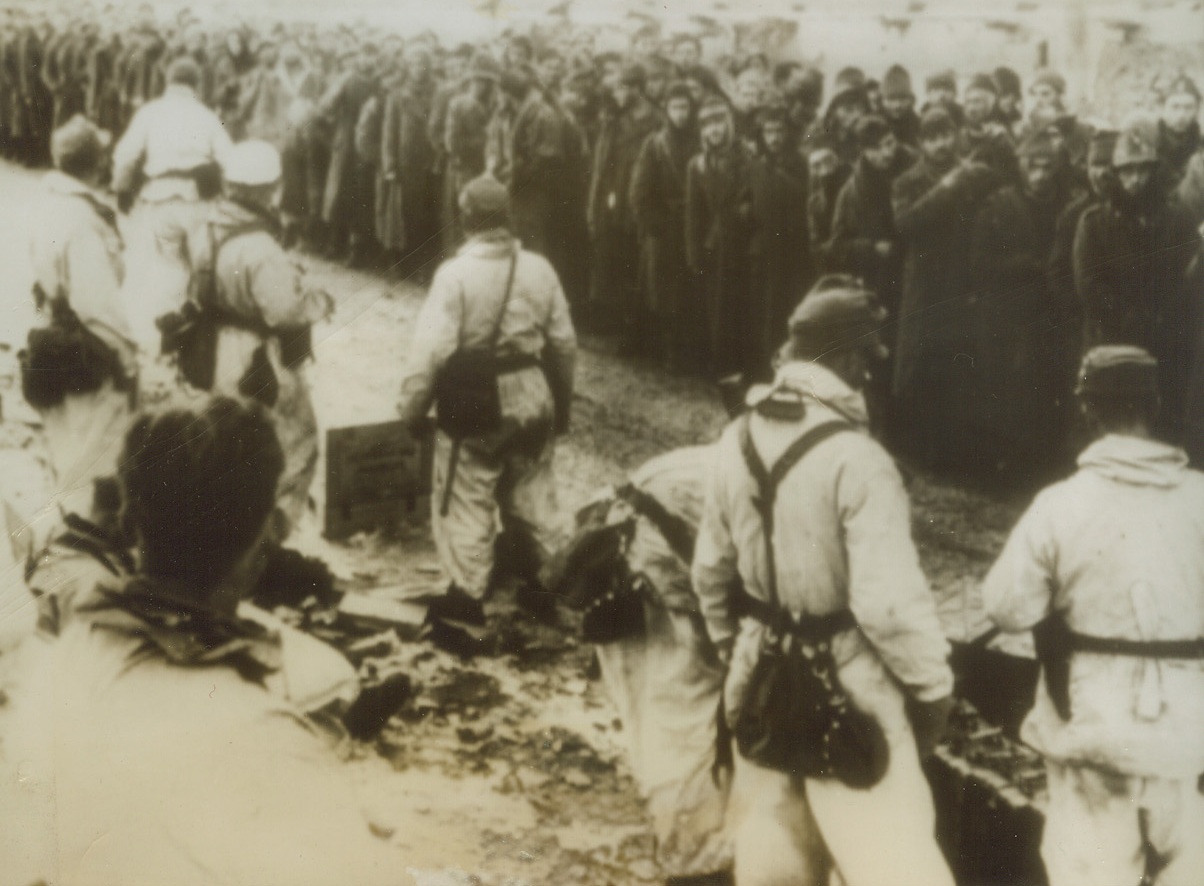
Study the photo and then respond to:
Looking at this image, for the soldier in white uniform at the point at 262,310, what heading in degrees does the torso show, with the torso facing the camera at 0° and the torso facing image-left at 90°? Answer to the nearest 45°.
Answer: approximately 225°

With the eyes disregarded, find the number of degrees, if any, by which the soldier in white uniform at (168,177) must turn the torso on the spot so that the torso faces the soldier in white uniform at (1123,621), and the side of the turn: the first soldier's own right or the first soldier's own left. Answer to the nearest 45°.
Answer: approximately 135° to the first soldier's own right

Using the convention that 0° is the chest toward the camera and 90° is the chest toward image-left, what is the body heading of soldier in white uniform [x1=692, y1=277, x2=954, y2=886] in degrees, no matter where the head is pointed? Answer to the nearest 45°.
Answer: approximately 225°

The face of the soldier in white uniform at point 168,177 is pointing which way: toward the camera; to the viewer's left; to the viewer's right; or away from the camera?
away from the camera

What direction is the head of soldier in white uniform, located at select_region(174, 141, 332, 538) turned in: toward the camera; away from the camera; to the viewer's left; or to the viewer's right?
away from the camera

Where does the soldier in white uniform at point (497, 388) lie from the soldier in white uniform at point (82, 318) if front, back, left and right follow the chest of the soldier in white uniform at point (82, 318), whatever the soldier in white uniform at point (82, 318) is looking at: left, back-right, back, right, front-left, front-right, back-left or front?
right

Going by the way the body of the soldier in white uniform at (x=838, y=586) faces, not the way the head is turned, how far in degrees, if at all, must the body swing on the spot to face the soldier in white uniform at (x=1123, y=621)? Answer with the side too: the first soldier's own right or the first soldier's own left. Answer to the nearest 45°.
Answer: approximately 45° to the first soldier's own right

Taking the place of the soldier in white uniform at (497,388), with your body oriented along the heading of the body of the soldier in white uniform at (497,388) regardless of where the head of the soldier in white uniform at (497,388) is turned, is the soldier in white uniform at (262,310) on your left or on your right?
on your left

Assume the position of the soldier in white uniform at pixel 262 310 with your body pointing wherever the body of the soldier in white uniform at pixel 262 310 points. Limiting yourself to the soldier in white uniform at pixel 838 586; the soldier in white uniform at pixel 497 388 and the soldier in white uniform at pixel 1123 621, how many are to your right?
3

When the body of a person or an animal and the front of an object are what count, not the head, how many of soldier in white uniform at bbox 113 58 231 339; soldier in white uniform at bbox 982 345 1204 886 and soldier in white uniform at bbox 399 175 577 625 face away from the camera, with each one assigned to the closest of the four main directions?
3

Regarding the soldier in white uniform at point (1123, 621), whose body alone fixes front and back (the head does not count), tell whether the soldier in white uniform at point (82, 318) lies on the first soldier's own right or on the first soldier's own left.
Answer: on the first soldier's own left

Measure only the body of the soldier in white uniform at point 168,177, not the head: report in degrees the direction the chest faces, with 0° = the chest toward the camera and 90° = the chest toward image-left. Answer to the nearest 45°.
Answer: approximately 180°

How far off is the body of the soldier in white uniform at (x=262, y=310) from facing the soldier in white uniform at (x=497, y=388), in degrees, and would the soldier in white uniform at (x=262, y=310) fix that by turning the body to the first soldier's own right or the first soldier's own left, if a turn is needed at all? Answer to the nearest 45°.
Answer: approximately 90° to the first soldier's own right

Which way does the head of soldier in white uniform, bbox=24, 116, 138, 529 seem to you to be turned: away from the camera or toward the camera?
away from the camera
